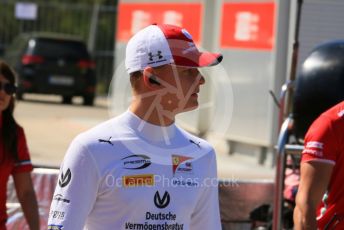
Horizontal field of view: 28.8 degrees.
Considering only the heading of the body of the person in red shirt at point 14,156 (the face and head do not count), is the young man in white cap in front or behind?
in front

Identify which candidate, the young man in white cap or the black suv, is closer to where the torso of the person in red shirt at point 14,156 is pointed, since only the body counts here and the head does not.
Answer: the young man in white cap

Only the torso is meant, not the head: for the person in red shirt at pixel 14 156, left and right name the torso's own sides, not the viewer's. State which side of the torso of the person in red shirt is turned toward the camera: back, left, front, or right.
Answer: front

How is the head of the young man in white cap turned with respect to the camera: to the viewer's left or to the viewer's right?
to the viewer's right

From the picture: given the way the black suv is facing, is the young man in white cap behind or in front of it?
behind

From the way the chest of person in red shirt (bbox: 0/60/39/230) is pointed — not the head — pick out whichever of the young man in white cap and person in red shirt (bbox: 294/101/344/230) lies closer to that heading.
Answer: the young man in white cap

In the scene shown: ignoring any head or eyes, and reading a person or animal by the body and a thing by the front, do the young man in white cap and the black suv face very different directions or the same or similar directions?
very different directions

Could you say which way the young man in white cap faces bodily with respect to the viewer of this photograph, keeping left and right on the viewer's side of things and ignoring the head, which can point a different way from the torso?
facing the viewer and to the right of the viewer

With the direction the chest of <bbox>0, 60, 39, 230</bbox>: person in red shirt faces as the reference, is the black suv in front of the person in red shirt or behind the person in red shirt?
behind
